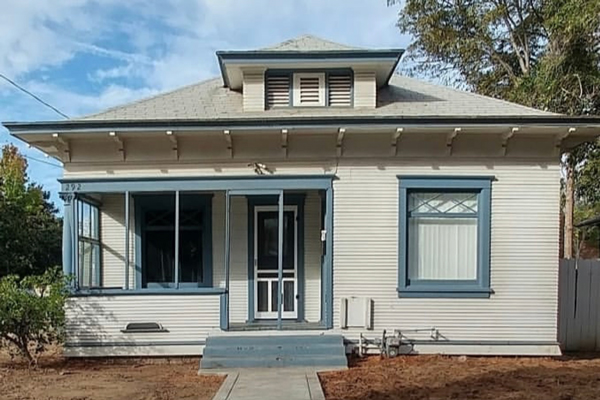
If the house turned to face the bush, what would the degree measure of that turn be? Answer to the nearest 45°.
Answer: approximately 90° to its right

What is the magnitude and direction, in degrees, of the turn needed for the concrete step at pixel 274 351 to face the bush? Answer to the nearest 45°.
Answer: approximately 90° to its right

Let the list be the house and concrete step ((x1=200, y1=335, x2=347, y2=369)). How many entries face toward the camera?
2

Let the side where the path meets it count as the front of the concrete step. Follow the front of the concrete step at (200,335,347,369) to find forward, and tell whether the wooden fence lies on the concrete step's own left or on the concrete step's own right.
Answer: on the concrete step's own left

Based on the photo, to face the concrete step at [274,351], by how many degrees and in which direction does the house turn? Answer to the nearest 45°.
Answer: approximately 45° to its right

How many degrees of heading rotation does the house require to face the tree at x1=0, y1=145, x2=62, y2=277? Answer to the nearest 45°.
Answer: approximately 135° to its right

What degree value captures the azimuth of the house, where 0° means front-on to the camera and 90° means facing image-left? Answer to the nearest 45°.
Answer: approximately 0°
